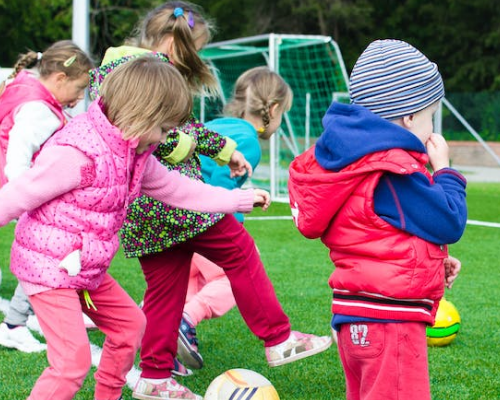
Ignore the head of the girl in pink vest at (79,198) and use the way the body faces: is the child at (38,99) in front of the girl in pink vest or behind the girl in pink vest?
behind

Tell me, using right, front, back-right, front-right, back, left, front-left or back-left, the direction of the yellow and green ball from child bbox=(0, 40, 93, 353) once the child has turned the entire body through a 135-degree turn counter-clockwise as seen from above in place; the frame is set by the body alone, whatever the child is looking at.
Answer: back

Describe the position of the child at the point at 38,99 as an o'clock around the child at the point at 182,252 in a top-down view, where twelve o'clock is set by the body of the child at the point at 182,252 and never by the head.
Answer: the child at the point at 38,99 is roughly at 8 o'clock from the child at the point at 182,252.

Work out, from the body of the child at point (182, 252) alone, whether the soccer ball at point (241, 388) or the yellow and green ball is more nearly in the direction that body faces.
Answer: the yellow and green ball

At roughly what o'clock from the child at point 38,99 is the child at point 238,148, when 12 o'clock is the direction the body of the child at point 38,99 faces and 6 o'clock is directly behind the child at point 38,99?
the child at point 238,148 is roughly at 1 o'clock from the child at point 38,99.

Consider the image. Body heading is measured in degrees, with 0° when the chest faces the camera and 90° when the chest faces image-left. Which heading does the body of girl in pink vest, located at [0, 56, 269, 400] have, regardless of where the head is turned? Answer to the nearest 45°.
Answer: approximately 315°

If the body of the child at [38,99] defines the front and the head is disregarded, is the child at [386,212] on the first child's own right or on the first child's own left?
on the first child's own right

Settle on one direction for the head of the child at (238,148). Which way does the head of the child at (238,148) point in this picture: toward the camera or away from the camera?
away from the camera

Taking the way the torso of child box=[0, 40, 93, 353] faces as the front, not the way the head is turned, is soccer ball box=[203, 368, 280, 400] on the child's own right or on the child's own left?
on the child's own right

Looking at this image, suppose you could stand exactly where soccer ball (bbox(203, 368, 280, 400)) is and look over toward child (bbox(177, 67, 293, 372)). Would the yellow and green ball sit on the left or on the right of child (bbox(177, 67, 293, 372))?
right

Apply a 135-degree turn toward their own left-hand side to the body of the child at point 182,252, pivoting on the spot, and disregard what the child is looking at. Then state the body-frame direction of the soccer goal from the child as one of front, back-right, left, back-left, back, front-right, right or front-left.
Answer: front-right

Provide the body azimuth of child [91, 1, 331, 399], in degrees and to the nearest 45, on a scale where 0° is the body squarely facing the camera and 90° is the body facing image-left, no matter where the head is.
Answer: approximately 270°

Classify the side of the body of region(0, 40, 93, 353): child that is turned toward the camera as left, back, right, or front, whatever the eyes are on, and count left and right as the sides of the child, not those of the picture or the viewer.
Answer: right
